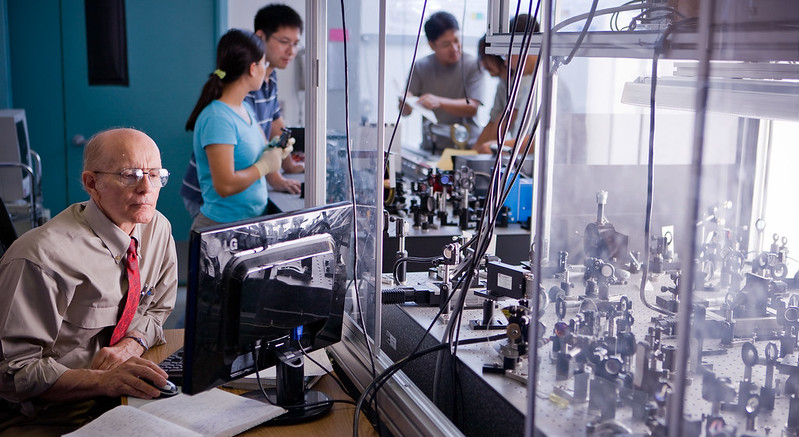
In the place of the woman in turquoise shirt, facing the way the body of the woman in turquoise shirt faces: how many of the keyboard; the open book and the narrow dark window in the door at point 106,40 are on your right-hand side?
2

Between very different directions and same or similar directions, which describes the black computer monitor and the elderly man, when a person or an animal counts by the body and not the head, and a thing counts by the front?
very different directions

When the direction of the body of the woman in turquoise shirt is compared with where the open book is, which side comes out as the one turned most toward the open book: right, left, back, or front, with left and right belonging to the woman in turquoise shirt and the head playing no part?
right

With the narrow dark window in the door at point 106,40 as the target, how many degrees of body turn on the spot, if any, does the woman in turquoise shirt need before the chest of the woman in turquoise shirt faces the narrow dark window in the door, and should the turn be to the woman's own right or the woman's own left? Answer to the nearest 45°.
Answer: approximately 90° to the woman's own left

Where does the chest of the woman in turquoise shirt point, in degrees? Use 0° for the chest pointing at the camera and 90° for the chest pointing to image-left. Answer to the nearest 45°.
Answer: approximately 270°

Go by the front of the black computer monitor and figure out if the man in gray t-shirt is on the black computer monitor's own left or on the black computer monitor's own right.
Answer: on the black computer monitor's own right
